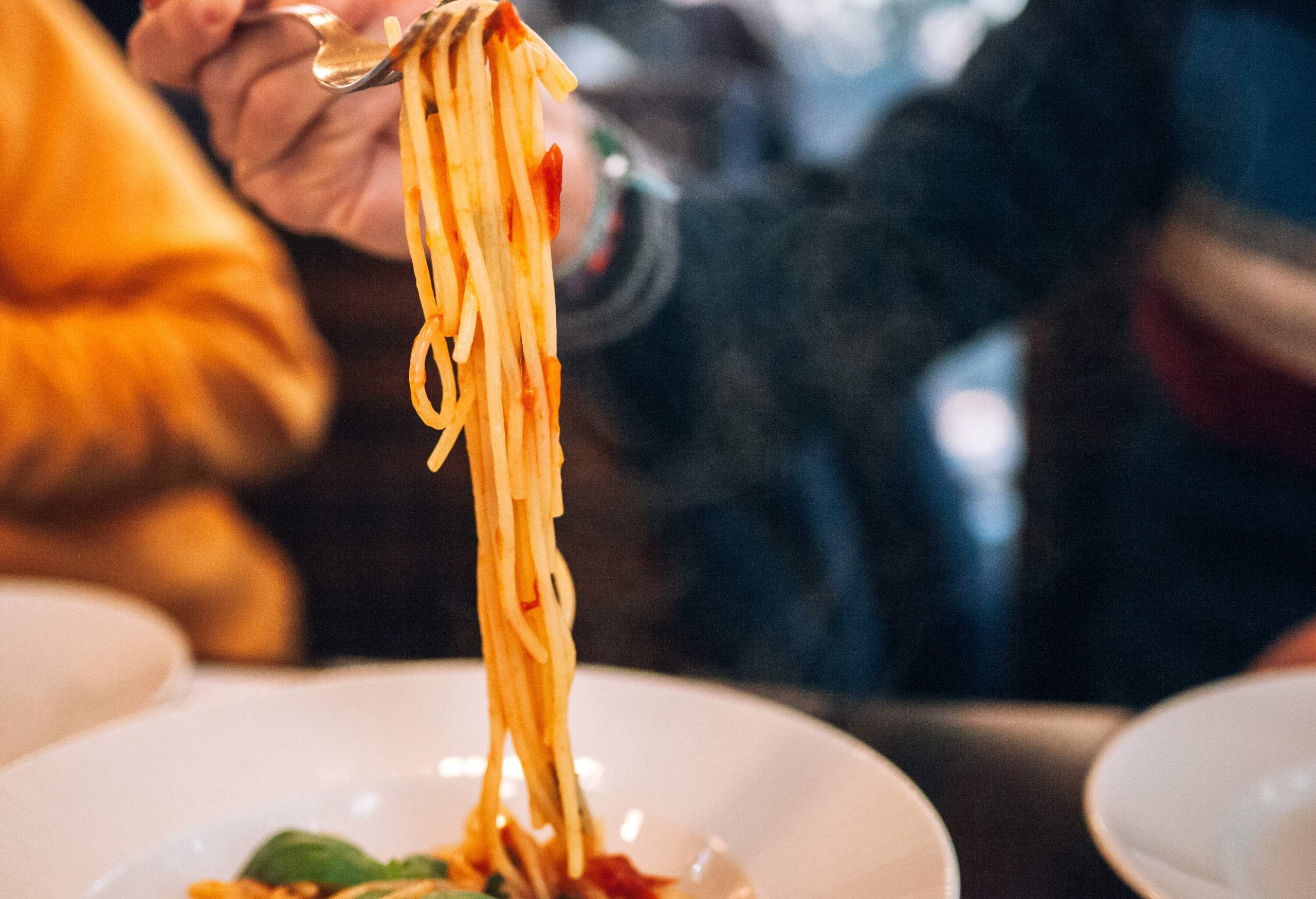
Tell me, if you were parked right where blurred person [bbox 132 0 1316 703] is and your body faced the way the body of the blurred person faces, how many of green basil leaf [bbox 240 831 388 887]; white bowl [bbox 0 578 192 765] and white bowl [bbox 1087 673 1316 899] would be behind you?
0

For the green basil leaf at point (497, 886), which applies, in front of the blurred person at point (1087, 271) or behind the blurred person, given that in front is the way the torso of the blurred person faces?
in front

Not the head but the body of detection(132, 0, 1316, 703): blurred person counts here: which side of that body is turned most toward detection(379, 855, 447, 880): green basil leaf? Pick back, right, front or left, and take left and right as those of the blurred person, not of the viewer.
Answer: front

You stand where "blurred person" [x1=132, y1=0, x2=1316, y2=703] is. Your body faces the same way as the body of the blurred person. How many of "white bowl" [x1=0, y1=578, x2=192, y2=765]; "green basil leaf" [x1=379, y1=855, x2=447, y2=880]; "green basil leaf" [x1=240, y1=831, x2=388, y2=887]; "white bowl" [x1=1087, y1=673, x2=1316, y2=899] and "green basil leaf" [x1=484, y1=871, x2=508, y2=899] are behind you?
0

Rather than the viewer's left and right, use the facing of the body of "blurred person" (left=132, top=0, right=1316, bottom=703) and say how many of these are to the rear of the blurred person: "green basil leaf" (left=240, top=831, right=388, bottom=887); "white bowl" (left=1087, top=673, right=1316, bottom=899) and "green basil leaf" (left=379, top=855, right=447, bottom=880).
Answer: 0

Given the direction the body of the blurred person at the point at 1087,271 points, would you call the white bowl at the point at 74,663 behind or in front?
in front

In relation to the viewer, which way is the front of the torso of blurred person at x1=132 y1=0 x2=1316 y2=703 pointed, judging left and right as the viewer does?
facing the viewer and to the left of the viewer

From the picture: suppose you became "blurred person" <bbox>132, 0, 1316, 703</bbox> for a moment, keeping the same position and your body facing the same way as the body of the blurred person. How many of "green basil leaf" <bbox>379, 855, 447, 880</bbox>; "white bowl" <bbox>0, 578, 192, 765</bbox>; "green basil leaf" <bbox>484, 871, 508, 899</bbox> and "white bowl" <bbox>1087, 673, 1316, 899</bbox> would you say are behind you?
0

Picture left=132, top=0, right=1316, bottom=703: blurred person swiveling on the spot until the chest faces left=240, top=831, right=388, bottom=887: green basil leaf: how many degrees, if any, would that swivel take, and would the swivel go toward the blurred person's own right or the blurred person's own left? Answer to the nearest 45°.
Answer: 0° — they already face it

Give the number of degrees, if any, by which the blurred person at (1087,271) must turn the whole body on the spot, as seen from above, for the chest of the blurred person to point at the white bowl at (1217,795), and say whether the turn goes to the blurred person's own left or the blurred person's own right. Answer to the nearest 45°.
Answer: approximately 45° to the blurred person's own left

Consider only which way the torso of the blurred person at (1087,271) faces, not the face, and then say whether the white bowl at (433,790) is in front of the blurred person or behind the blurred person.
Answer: in front
